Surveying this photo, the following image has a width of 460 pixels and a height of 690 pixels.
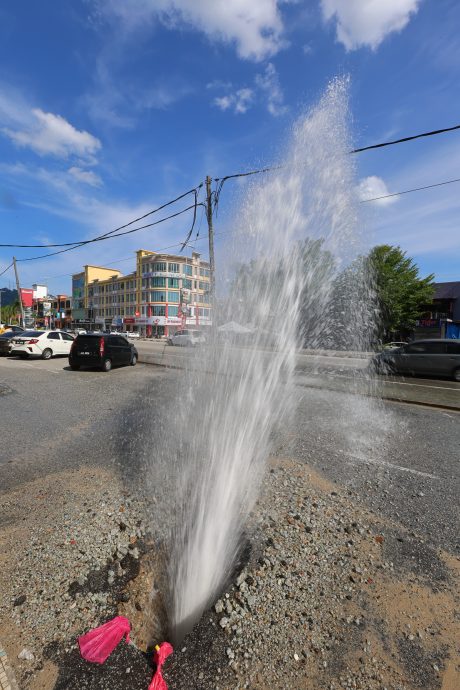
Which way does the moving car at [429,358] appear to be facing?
to the viewer's left

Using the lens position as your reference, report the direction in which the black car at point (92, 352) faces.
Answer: facing away from the viewer and to the right of the viewer

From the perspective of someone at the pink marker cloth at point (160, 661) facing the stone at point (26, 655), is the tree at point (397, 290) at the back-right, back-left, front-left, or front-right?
back-right

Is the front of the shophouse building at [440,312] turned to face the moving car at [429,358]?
yes

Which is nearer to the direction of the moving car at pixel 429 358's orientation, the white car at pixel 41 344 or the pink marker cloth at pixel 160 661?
the white car

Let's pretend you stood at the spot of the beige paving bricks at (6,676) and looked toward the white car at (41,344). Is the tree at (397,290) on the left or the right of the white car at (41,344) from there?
right

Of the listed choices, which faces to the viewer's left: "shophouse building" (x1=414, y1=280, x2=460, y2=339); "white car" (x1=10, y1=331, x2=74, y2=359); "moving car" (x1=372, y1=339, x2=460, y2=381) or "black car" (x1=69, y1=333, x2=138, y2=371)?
the moving car

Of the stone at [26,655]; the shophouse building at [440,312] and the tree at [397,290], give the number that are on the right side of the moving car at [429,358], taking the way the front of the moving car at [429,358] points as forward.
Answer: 2

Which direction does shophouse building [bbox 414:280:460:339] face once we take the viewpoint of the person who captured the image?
facing the viewer

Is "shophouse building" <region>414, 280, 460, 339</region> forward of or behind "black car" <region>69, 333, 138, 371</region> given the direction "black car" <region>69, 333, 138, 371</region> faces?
forward
